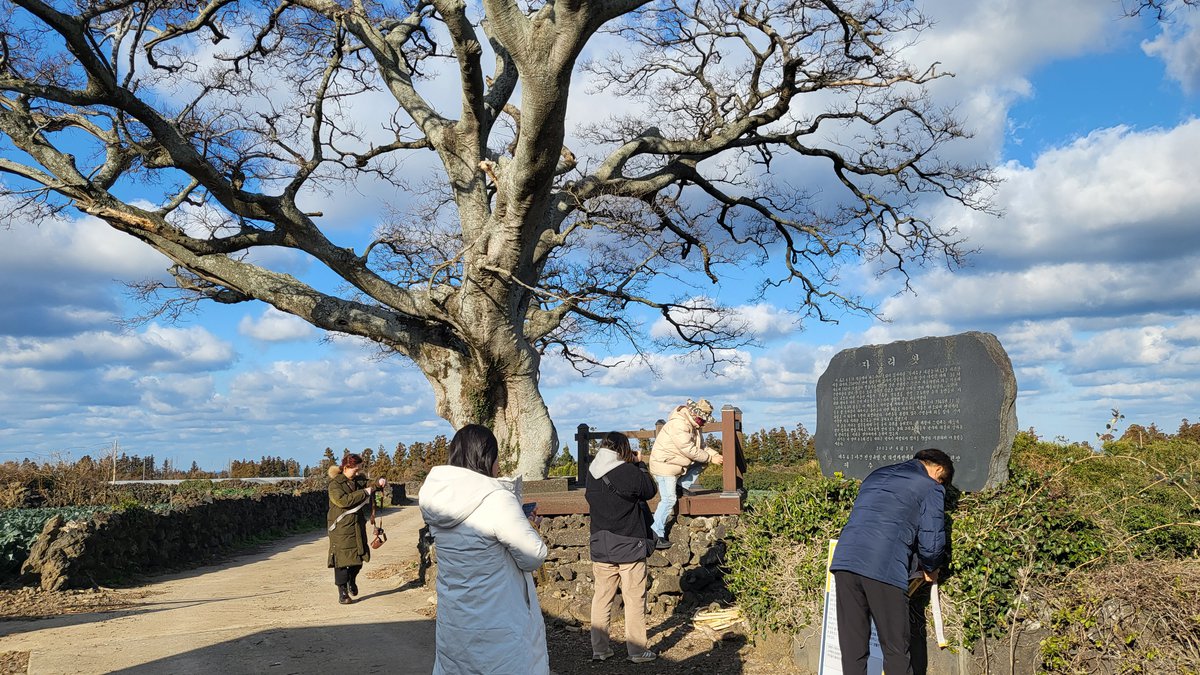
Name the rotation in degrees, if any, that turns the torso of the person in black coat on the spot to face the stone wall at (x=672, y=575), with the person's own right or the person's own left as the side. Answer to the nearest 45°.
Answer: approximately 45° to the person's own left

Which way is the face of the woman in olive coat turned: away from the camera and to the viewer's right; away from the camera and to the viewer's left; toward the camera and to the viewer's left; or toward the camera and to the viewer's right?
toward the camera and to the viewer's right

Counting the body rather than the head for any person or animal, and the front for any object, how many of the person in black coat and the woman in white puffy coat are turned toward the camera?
0

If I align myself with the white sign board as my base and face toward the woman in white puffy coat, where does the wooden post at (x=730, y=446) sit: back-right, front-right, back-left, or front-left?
back-right

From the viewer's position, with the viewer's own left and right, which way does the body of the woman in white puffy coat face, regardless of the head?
facing away from the viewer and to the right of the viewer

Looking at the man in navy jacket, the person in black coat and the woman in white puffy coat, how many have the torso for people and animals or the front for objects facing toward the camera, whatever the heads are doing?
0

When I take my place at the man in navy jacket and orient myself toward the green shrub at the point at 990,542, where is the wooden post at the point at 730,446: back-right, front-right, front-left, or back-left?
front-left

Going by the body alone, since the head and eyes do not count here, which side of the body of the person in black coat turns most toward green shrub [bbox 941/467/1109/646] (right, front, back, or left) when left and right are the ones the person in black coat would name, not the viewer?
right

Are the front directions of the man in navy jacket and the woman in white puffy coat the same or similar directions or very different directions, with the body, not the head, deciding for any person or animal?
same or similar directions

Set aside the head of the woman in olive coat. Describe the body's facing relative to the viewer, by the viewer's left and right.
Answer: facing the viewer and to the right of the viewer

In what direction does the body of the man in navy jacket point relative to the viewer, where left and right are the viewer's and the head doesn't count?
facing away from the viewer and to the right of the viewer

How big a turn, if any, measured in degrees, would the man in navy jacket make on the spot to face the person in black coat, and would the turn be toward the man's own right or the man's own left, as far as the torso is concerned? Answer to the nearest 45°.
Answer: approximately 90° to the man's own left

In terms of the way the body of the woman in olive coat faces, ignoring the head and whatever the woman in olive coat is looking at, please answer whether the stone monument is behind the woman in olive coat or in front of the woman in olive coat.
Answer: in front

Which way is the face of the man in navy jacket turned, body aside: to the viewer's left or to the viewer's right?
to the viewer's right
